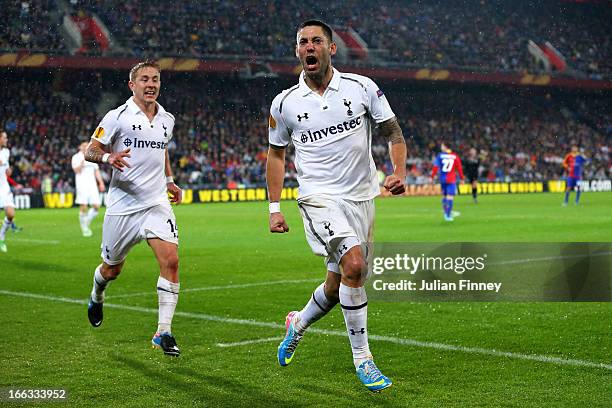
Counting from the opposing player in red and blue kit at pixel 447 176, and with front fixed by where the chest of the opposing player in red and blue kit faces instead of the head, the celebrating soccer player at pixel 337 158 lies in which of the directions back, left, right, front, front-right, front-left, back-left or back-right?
back

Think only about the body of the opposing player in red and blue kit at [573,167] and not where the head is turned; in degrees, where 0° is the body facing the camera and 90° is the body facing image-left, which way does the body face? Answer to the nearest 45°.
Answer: approximately 0°

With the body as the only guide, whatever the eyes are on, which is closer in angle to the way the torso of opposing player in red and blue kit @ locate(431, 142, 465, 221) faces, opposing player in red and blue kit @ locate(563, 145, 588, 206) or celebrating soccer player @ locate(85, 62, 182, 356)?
the opposing player in red and blue kit

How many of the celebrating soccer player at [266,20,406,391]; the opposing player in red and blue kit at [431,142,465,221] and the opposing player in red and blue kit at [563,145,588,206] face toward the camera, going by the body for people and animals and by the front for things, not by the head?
2

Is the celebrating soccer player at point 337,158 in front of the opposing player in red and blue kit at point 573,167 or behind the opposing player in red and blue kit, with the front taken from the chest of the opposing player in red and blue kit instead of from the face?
in front

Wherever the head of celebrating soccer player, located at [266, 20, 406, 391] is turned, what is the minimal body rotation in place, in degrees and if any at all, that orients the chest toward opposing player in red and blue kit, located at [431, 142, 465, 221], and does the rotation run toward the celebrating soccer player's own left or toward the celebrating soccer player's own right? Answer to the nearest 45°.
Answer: approximately 180°

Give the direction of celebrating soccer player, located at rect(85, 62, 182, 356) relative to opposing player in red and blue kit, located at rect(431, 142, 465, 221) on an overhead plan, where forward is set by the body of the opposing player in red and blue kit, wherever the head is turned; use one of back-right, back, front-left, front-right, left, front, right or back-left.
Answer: back

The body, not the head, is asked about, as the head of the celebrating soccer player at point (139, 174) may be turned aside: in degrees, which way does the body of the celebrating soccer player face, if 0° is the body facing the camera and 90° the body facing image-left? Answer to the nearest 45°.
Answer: approximately 315°

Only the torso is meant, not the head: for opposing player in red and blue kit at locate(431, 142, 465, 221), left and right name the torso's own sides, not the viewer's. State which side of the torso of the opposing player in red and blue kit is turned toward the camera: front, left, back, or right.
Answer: back

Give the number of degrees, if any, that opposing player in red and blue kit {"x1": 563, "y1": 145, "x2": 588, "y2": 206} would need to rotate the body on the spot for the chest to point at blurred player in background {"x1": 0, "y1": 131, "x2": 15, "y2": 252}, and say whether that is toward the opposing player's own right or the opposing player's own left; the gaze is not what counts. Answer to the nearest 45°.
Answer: approximately 45° to the opposing player's own right

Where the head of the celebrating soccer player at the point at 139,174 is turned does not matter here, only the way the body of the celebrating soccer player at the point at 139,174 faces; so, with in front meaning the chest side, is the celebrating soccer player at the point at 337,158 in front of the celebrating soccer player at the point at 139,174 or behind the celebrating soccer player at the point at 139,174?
in front

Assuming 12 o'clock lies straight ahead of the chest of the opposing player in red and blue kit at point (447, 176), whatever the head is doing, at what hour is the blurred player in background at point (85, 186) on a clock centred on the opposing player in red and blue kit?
The blurred player in background is roughly at 8 o'clock from the opposing player in red and blue kit.
